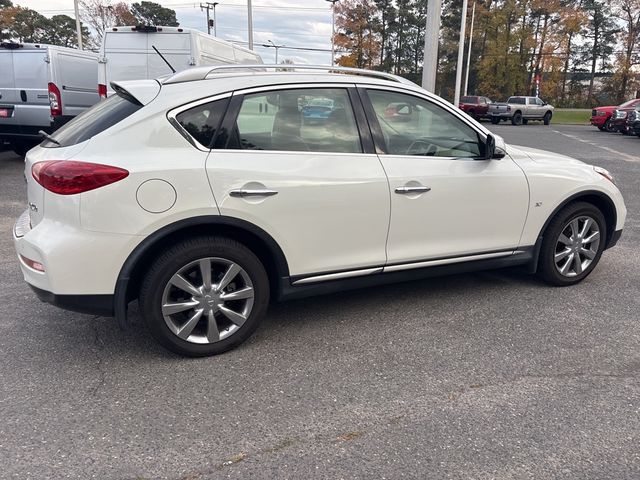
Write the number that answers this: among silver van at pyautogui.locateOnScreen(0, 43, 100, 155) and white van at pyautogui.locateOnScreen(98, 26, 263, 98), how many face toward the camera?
0

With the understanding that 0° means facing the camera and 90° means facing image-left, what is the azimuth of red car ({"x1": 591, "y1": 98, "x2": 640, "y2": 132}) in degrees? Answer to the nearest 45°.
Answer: approximately 45°

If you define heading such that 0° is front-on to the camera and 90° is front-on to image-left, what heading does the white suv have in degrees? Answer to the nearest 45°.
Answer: approximately 225°

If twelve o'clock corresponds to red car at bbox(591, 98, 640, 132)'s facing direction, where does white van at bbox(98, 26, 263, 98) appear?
The white van is roughly at 11 o'clock from the red car.

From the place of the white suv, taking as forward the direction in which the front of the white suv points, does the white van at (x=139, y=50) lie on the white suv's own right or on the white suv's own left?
on the white suv's own left

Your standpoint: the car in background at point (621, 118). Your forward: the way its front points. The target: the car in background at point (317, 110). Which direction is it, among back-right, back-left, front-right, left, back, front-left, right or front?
front-left

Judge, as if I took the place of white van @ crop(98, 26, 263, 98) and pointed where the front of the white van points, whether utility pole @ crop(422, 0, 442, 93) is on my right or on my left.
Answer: on my right

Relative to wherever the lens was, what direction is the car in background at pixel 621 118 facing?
facing the viewer and to the left of the viewer

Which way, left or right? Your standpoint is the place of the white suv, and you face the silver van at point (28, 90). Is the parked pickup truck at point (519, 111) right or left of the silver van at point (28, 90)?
right

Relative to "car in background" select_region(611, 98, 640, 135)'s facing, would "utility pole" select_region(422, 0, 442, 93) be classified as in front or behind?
in front
